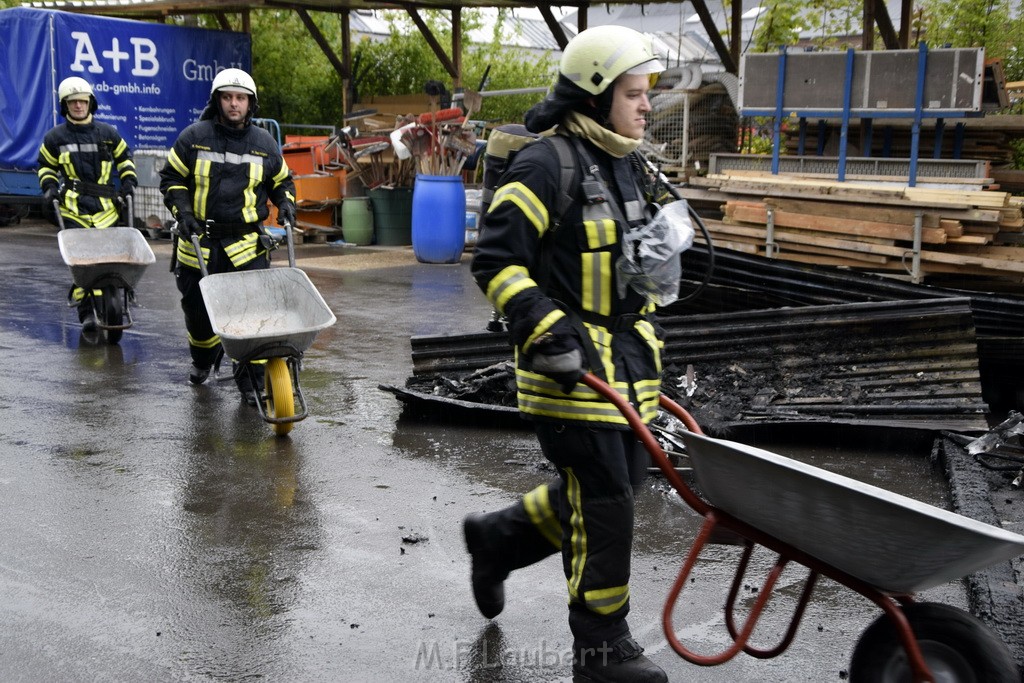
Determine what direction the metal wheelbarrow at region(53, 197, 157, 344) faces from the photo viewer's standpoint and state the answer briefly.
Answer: facing the viewer

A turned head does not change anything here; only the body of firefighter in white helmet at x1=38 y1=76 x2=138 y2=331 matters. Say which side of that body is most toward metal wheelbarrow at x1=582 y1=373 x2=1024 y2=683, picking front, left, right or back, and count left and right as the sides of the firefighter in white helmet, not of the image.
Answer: front

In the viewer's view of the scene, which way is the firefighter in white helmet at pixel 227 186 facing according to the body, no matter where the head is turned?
toward the camera

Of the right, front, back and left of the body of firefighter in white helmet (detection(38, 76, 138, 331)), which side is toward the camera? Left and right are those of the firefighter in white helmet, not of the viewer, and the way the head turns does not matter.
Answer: front

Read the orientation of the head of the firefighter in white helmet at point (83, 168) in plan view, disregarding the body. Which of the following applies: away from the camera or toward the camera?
toward the camera

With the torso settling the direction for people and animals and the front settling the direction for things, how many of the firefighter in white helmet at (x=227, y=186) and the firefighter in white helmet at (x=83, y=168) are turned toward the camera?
2

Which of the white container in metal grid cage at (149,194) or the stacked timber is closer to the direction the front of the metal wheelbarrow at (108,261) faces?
the stacked timber

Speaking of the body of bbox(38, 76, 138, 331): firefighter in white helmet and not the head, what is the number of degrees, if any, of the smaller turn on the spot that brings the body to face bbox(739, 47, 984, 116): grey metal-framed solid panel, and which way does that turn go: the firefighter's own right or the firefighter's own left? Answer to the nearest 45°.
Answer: approximately 90° to the firefighter's own left

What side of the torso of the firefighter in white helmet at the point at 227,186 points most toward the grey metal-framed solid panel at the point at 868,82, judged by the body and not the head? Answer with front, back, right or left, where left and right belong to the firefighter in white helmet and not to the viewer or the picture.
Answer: left

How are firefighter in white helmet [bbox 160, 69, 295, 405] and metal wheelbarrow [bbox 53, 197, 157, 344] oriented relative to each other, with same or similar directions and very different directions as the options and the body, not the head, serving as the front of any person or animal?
same or similar directions

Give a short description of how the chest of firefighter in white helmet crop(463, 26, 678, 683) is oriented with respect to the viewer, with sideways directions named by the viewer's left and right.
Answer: facing the viewer and to the right of the viewer

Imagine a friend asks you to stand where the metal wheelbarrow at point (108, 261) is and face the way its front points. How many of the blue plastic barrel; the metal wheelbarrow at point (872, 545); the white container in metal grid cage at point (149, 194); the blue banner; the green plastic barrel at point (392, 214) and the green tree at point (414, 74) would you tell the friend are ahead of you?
1

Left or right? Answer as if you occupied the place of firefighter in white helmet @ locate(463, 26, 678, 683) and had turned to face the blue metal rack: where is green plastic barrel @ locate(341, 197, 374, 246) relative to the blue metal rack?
left

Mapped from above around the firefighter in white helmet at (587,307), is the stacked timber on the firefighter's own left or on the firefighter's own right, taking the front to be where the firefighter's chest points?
on the firefighter's own left

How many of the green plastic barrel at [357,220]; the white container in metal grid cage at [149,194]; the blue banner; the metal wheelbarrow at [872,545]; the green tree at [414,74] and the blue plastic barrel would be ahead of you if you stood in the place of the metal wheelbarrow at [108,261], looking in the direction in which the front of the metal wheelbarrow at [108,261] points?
1
